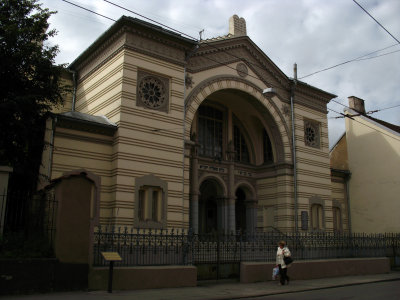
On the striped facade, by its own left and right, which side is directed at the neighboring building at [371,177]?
left

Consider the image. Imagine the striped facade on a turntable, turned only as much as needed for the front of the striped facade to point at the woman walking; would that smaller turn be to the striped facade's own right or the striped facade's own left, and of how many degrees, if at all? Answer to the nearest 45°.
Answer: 0° — it already faces them

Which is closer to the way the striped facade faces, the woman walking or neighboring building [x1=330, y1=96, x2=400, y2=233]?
the woman walking

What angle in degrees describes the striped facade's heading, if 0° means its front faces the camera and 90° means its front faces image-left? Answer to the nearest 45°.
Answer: approximately 315°

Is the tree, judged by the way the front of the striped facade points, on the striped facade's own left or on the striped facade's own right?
on the striped facade's own right

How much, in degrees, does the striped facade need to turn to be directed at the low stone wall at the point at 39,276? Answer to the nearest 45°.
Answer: approximately 45° to its right

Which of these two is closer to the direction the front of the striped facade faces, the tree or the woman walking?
the woman walking

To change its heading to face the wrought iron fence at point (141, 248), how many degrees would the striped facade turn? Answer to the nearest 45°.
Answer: approximately 45° to its right
